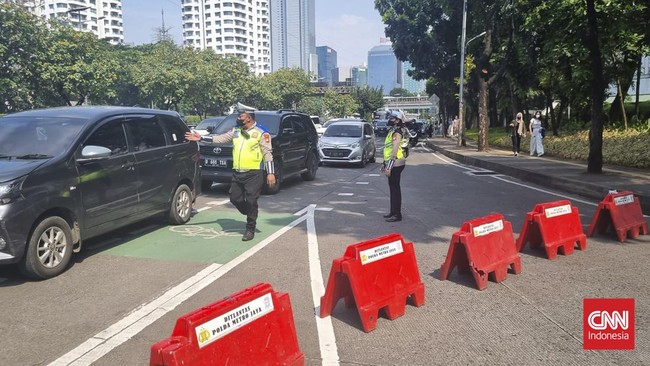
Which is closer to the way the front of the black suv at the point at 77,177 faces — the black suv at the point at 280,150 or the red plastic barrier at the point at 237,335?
the red plastic barrier

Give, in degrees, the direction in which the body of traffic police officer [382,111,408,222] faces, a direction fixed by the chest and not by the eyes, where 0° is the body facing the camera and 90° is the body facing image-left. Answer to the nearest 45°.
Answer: approximately 90°

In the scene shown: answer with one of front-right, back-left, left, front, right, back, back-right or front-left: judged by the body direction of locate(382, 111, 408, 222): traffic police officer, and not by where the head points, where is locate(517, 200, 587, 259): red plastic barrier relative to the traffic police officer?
back-left

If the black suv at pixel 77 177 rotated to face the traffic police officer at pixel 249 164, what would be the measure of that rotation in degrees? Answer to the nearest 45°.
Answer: approximately 135° to its left

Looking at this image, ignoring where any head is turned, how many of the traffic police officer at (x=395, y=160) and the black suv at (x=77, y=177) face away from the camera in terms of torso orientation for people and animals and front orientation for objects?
0

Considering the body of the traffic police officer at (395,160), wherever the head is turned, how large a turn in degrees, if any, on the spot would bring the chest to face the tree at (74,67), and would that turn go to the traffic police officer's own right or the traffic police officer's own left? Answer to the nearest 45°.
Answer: approximately 45° to the traffic police officer's own right

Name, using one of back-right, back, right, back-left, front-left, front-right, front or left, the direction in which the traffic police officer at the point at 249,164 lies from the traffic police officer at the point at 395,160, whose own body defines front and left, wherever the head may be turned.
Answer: front-left

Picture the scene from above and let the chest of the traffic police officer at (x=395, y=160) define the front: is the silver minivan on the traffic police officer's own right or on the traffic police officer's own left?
on the traffic police officer's own right

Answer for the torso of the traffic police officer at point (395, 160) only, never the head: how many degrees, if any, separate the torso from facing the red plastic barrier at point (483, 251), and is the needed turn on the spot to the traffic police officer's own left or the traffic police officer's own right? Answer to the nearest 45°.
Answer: approximately 90° to the traffic police officer's own left

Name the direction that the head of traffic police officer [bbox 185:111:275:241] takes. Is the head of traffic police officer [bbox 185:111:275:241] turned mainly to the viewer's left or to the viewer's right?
to the viewer's left

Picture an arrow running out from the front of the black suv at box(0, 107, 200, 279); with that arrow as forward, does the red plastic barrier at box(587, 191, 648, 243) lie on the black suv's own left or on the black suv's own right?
on the black suv's own left

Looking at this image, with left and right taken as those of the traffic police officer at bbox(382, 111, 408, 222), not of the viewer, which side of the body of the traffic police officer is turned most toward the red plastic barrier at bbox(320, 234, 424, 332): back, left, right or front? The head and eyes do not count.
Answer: left

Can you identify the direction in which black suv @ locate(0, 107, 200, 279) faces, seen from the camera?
facing the viewer and to the left of the viewer

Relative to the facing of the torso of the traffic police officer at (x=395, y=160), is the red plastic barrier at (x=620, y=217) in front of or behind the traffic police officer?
behind
